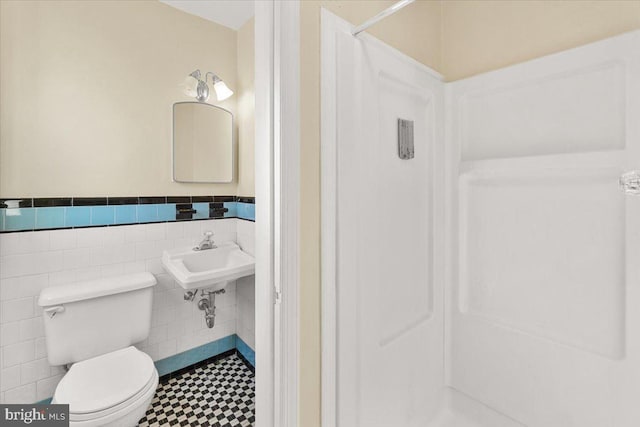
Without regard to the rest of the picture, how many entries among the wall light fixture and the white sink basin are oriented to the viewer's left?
0

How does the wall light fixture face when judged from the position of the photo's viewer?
facing the viewer and to the right of the viewer

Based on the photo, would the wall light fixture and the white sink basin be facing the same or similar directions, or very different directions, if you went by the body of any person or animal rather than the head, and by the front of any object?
same or similar directions

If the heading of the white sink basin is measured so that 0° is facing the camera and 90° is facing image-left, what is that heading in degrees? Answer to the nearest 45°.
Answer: approximately 315°
